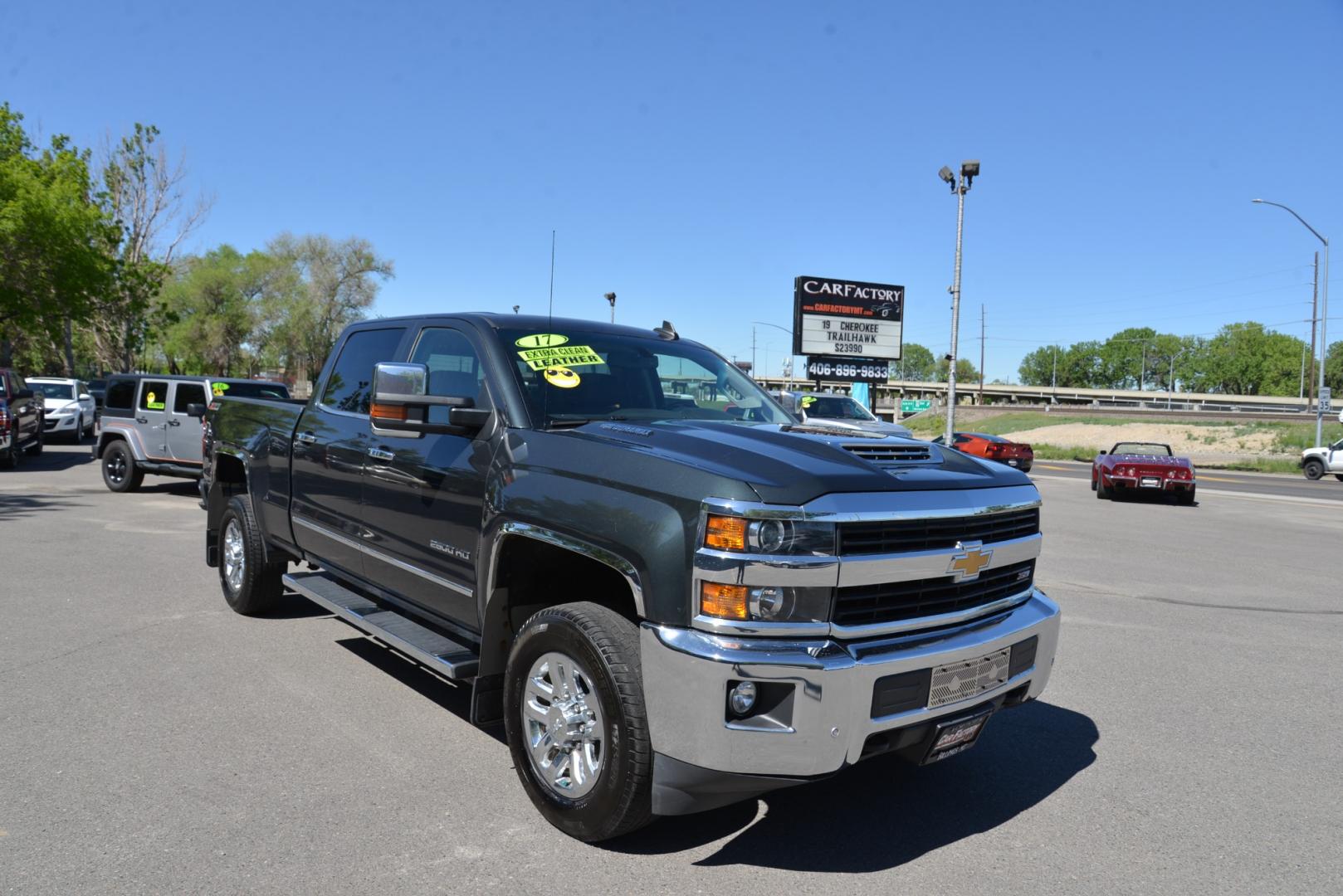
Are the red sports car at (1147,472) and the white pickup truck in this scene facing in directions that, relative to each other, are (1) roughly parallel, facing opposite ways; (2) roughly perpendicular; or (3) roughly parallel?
roughly perpendicular

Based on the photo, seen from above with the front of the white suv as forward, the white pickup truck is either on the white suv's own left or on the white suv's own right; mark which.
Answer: on the white suv's own left

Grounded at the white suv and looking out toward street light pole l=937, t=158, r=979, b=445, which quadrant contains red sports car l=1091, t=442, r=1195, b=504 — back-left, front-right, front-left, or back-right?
front-right

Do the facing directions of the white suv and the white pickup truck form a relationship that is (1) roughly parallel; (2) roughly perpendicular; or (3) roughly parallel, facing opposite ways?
roughly perpendicular

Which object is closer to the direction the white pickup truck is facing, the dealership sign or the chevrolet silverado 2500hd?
the dealership sign

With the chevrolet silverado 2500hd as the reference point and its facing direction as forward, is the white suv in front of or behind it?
behind

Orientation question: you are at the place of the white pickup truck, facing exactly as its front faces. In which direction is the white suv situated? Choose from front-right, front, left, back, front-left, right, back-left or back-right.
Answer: front-left

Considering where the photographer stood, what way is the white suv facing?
facing the viewer and to the left of the viewer

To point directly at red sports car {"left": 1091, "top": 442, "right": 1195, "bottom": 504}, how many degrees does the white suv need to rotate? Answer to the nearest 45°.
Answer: approximately 90° to its left

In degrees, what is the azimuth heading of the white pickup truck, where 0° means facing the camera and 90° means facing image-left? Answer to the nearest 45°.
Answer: approximately 90°

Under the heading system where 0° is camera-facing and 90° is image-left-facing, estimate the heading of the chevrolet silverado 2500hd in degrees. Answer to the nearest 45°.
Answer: approximately 315°
